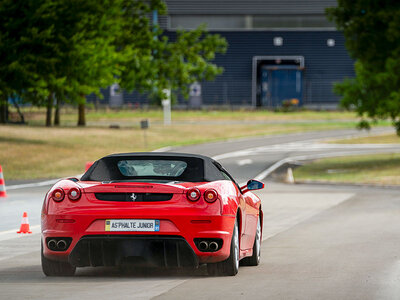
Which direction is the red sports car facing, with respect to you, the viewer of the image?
facing away from the viewer
